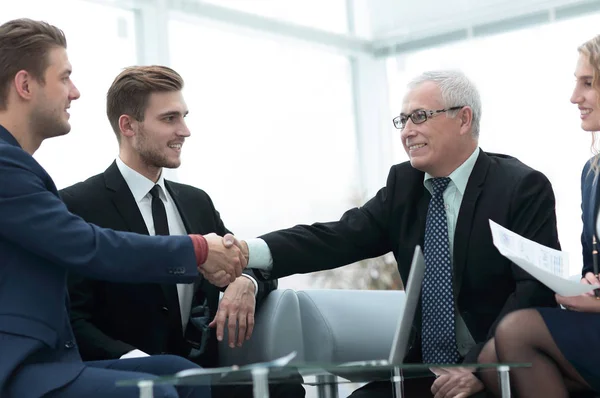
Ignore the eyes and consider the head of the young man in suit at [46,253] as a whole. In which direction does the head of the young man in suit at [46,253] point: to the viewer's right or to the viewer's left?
to the viewer's right

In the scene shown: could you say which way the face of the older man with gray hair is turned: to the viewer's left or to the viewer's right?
to the viewer's left

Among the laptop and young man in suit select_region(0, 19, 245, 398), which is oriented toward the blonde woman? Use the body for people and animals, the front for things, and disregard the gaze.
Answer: the young man in suit

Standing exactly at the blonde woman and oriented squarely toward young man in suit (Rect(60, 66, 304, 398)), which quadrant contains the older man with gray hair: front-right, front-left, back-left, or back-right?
front-right

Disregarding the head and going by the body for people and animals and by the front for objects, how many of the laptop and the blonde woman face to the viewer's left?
2

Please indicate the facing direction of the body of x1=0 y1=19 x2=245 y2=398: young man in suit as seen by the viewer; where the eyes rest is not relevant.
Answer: to the viewer's right

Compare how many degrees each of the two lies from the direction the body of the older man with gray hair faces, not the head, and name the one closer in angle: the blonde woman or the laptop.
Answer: the laptop

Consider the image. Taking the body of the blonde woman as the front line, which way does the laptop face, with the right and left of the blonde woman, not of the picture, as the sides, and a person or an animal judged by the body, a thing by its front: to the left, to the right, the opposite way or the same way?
the same way

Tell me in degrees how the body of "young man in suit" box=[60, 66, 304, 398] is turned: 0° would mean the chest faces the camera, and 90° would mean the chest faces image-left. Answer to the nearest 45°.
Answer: approximately 315°

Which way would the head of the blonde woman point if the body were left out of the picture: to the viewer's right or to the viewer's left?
to the viewer's left

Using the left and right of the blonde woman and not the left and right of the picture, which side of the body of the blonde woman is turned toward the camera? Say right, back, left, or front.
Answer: left

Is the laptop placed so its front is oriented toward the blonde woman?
no

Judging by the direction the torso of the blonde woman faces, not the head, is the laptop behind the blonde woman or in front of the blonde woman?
in front

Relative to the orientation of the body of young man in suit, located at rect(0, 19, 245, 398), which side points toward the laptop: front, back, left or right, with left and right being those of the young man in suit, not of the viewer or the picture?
front

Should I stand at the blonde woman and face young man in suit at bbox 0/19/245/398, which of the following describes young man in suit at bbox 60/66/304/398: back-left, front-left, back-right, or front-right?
front-right

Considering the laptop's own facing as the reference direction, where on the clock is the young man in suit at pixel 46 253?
The young man in suit is roughly at 12 o'clock from the laptop.

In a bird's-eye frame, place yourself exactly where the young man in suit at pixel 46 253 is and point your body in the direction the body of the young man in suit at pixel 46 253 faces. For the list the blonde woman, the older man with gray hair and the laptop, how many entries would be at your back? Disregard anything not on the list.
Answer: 0

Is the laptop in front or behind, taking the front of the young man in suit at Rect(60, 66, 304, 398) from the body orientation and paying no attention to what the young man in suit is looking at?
in front
